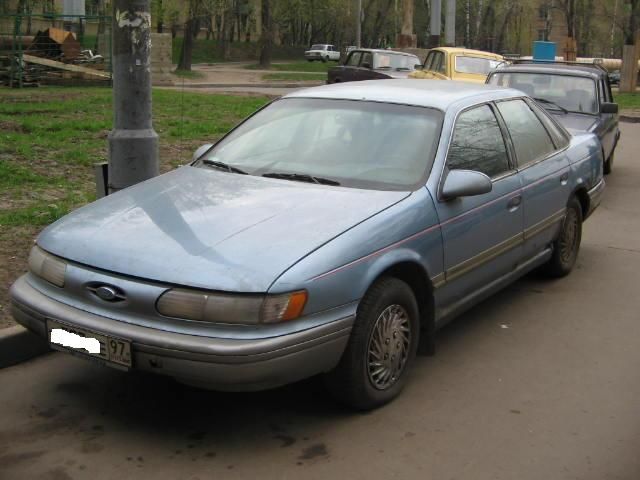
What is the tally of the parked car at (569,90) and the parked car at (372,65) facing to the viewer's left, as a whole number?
0

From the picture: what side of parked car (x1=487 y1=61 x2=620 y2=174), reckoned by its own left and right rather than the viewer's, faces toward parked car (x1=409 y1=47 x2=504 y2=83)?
back

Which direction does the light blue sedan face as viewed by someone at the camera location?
facing the viewer and to the left of the viewer

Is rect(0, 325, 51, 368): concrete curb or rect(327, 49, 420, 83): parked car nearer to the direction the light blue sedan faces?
the concrete curb

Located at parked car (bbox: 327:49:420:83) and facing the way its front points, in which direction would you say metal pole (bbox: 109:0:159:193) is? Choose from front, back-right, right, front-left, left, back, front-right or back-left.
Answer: front-right

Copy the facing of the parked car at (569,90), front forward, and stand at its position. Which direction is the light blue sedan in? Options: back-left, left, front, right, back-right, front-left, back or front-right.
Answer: front

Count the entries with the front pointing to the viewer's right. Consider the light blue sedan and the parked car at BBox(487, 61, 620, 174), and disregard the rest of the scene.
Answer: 0

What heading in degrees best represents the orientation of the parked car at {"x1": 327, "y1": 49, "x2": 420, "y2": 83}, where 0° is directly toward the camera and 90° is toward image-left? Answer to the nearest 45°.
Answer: approximately 315°

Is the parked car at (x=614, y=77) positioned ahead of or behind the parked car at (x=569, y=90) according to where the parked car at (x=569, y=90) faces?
behind

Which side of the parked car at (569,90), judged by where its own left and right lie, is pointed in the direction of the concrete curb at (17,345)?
front

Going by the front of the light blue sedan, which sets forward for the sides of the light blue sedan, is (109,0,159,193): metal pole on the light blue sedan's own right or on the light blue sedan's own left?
on the light blue sedan's own right
